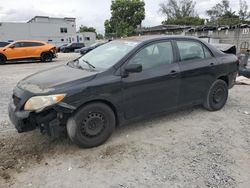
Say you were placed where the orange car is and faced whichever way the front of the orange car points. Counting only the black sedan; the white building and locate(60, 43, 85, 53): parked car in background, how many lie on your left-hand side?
1

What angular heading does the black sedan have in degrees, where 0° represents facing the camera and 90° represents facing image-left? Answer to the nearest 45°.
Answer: approximately 45°

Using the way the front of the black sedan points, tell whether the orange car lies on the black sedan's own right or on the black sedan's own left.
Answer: on the black sedan's own right

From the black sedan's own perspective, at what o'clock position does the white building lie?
The white building is roughly at 4 o'clock from the black sedan.

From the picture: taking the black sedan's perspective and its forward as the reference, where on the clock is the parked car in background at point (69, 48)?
The parked car in background is roughly at 4 o'clock from the black sedan.
